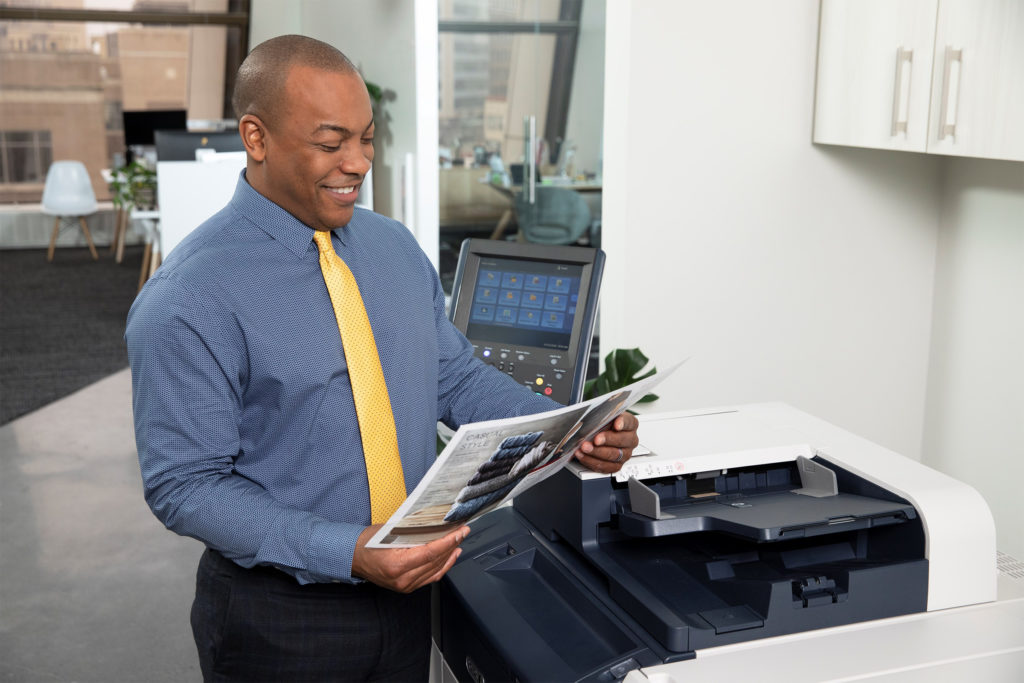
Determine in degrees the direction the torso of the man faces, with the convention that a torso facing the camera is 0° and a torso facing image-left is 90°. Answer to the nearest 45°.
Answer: approximately 315°

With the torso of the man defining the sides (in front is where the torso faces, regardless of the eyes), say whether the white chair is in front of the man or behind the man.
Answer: behind

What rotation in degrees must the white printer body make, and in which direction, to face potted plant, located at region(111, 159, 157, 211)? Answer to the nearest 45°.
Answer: approximately 90° to its right

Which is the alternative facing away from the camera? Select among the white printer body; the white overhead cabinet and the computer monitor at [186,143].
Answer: the computer monitor

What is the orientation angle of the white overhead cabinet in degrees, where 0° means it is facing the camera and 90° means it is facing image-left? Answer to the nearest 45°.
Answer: approximately 0°

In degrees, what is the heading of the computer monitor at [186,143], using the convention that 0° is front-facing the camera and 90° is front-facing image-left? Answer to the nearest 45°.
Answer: approximately 180°

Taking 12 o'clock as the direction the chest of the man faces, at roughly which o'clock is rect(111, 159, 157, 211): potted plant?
The potted plant is roughly at 7 o'clock from the man.

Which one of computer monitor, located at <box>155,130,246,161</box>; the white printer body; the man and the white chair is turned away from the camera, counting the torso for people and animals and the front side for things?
the computer monitor

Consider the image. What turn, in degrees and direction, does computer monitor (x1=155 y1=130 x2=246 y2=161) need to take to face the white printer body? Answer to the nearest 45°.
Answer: approximately 180°

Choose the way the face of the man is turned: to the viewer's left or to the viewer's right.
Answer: to the viewer's right
